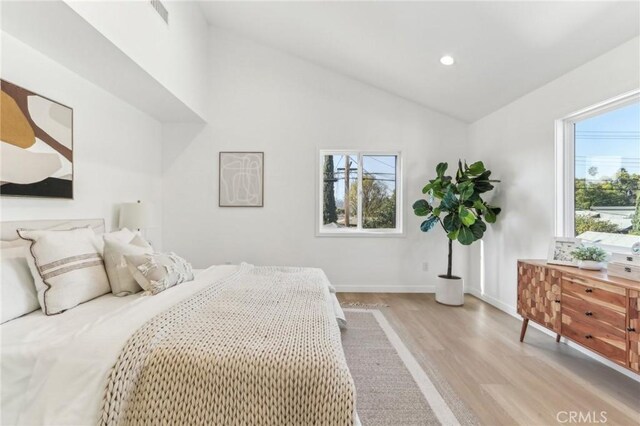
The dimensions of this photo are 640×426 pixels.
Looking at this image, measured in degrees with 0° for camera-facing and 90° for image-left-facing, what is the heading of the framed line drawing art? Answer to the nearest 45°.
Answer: approximately 0°

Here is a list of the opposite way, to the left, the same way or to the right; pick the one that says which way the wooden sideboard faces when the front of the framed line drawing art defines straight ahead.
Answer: to the right

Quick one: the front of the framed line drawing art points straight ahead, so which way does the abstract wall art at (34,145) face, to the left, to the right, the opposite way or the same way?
to the left

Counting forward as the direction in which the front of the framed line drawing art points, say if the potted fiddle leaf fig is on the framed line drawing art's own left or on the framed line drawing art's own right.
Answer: on the framed line drawing art's own left

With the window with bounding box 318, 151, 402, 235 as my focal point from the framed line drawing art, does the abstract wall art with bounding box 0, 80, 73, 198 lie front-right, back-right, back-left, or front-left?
back-right

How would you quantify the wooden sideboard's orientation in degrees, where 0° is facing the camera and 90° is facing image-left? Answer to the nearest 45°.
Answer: approximately 45°

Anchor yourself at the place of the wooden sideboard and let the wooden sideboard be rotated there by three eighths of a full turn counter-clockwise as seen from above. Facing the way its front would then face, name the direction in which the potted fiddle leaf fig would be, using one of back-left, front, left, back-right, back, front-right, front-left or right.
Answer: back-left

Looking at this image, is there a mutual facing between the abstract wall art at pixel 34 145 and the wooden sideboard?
yes

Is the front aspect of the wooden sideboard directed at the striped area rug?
yes

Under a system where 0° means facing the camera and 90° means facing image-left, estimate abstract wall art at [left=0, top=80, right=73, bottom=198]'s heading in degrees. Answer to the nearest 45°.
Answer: approximately 315°

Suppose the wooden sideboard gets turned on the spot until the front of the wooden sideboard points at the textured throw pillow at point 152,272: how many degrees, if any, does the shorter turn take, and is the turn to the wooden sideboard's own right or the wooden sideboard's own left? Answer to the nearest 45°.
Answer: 0° — it already faces it
